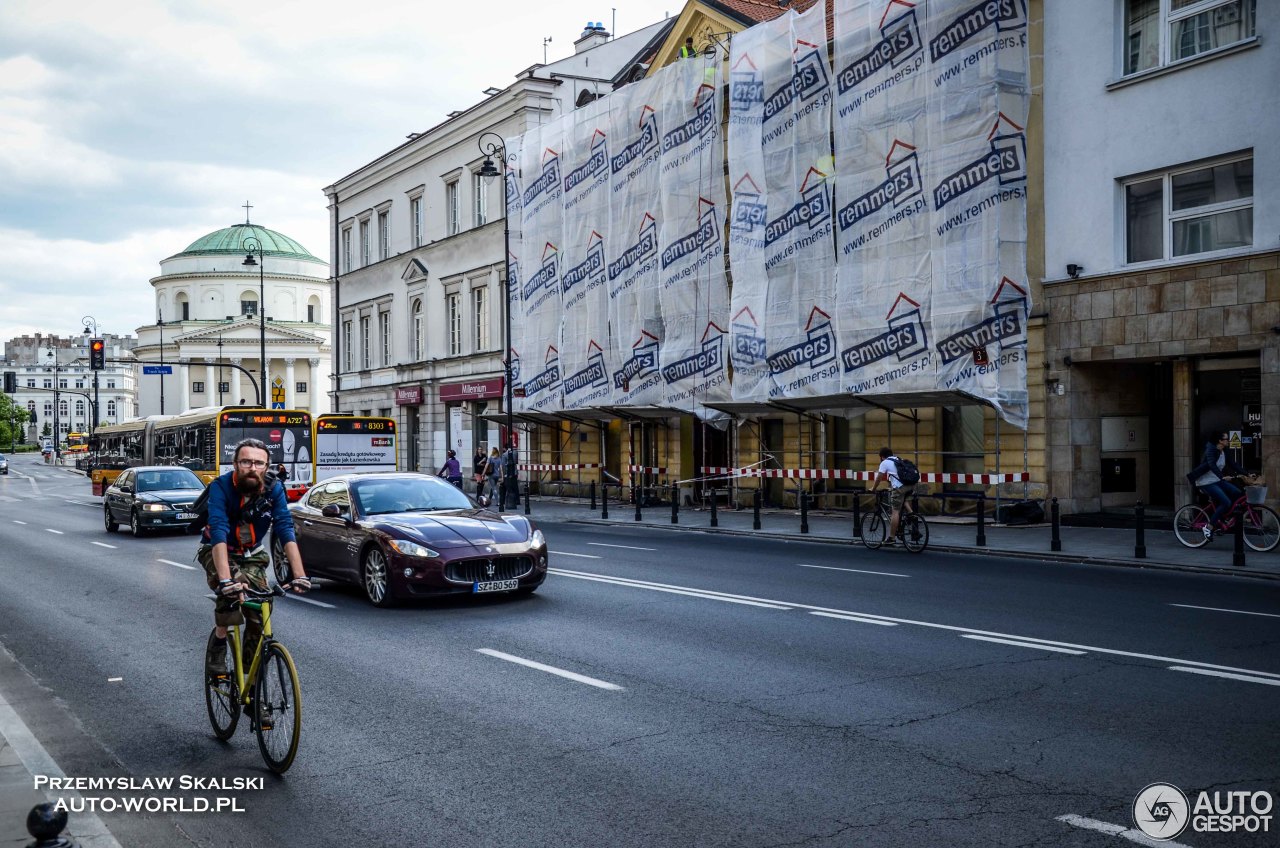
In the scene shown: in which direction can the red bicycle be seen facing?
to the viewer's right

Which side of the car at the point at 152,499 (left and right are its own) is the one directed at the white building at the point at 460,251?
left

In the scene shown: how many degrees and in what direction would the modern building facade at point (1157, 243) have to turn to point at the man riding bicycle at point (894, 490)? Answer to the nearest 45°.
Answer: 0° — it already faces them

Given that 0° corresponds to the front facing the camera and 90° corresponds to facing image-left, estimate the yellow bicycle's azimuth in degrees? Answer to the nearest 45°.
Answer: approximately 315°

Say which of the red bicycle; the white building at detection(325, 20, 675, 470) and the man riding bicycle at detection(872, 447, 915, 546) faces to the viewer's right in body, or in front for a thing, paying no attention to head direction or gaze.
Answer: the red bicycle

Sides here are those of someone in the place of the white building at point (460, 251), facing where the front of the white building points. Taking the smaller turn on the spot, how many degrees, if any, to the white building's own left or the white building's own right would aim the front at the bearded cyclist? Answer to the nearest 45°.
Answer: approximately 45° to the white building's own left

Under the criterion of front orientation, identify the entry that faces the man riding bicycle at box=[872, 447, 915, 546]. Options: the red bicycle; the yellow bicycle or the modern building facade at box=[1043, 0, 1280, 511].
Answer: the modern building facade

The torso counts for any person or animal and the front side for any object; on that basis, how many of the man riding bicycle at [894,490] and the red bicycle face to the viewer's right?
1
